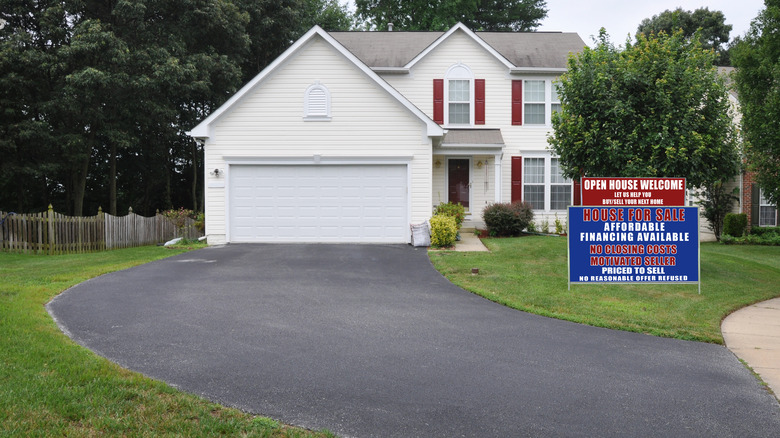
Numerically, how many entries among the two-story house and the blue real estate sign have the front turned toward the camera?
2

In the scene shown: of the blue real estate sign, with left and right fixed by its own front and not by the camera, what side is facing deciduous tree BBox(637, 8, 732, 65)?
back

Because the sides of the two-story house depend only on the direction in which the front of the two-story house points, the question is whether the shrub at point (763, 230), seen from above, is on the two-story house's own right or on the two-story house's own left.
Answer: on the two-story house's own left

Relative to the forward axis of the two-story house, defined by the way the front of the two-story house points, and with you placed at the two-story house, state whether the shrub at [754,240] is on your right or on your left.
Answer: on your left

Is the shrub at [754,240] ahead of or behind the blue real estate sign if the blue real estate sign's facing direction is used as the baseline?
behind

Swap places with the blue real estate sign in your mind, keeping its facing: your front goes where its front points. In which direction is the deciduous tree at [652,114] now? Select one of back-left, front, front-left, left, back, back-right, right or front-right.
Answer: back

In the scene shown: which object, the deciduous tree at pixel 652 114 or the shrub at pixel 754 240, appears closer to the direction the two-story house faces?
the deciduous tree

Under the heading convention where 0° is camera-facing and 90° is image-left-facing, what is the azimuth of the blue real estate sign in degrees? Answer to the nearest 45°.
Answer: approximately 0°

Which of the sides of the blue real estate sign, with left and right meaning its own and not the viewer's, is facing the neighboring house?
back
